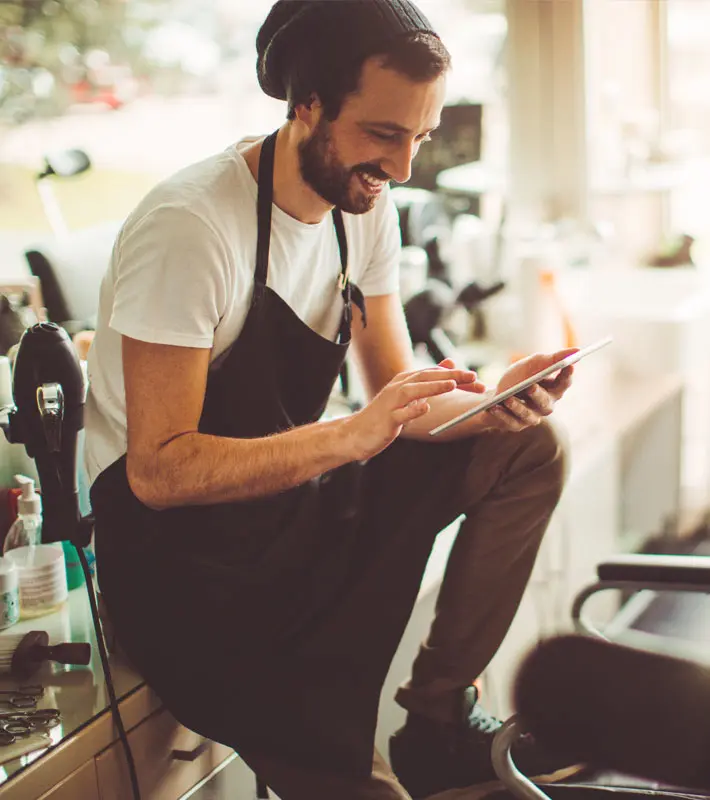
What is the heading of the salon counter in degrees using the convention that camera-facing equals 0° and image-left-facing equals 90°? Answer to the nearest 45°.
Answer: approximately 315°

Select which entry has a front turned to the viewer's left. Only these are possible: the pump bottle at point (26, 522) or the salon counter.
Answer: the pump bottle

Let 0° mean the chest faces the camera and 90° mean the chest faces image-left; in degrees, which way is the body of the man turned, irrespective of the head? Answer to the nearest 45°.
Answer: approximately 315°

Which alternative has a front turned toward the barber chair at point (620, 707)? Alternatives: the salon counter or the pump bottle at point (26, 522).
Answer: the salon counter

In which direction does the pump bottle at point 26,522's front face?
to the viewer's left
